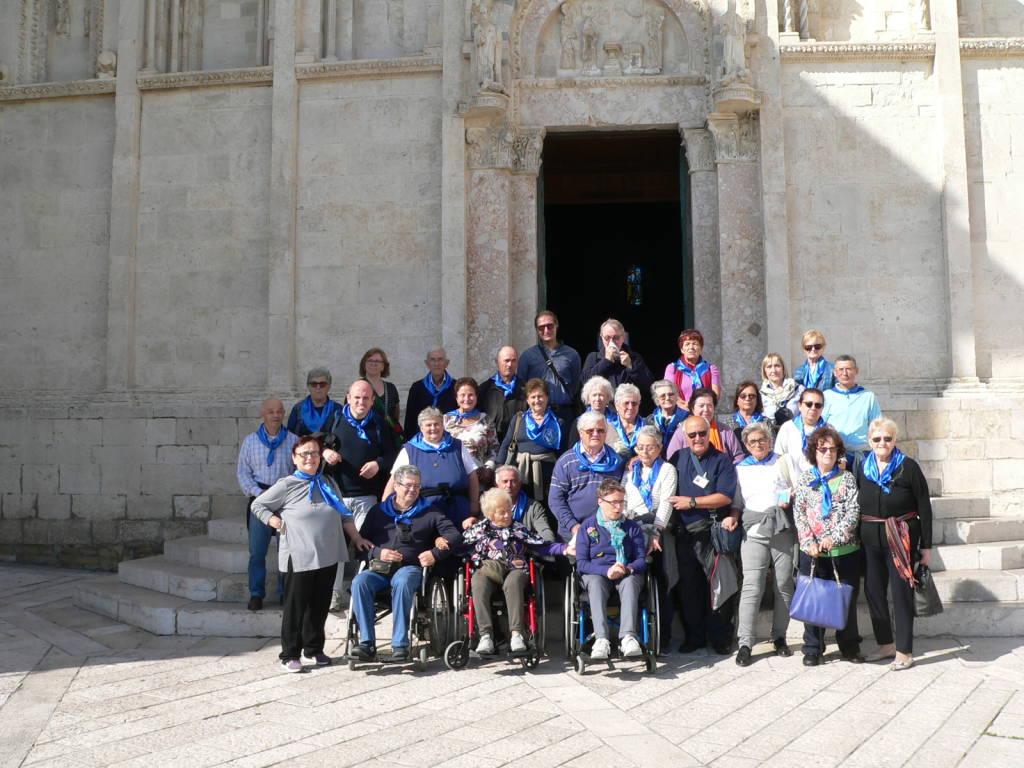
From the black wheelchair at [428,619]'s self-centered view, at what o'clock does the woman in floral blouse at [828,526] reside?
The woman in floral blouse is roughly at 8 o'clock from the black wheelchair.

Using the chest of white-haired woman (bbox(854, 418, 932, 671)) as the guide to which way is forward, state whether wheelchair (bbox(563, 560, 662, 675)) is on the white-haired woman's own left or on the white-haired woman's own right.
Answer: on the white-haired woman's own right

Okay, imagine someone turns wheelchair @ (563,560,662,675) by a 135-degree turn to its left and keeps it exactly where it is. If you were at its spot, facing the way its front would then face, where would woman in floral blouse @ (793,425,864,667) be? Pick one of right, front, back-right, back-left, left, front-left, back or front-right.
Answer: front-right

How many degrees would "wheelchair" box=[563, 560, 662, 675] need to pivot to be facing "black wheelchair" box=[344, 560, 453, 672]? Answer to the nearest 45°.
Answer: approximately 90° to its right

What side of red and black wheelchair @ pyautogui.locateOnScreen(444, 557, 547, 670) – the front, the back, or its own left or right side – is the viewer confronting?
front

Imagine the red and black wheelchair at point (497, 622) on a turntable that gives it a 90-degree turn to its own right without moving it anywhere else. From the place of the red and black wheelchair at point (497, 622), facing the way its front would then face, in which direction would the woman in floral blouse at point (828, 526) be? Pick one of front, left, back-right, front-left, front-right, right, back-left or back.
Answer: back

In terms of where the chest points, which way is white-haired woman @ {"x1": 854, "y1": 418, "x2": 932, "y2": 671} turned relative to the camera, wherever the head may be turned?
toward the camera

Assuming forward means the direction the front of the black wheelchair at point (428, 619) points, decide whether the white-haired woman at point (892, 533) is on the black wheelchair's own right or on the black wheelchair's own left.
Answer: on the black wheelchair's own left

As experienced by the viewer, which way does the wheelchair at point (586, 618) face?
facing the viewer
